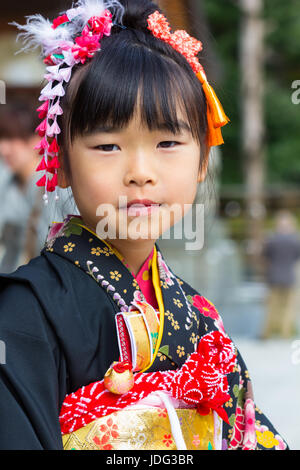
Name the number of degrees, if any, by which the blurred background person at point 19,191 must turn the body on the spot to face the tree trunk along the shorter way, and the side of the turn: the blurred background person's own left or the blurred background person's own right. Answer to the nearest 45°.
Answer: approximately 180°

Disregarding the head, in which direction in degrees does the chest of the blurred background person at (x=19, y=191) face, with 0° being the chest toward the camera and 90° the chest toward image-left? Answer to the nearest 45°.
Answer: approximately 45°

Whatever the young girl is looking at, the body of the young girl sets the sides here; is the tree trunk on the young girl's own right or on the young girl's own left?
on the young girl's own left

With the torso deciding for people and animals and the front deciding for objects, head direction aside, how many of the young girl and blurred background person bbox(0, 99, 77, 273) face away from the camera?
0

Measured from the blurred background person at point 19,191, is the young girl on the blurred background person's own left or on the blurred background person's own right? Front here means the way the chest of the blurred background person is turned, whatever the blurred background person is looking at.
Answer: on the blurred background person's own left

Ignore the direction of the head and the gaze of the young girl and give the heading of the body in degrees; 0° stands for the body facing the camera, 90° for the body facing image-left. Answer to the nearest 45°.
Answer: approximately 315°

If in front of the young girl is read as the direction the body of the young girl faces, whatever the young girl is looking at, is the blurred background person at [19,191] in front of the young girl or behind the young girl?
behind

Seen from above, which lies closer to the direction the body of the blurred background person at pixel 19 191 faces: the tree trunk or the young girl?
the young girl
